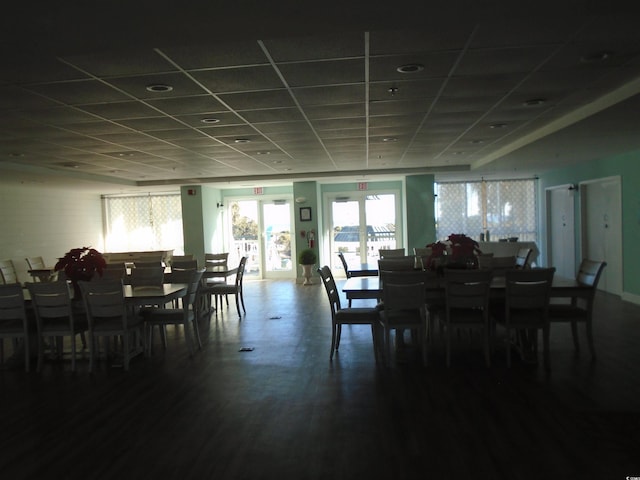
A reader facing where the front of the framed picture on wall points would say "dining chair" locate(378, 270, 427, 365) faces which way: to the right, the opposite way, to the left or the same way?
the opposite way

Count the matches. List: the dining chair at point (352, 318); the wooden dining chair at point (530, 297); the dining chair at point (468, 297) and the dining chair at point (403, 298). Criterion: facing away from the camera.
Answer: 3

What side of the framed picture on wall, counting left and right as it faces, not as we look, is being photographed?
front

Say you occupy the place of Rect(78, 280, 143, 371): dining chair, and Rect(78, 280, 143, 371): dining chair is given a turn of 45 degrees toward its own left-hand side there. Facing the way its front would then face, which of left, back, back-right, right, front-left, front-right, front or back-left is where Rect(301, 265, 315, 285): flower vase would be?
front-right

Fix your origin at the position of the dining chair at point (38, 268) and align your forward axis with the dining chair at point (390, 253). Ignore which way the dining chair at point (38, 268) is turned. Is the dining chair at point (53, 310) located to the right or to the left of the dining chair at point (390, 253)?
right

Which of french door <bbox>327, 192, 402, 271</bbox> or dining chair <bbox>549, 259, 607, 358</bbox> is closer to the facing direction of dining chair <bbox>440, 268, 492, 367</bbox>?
the french door

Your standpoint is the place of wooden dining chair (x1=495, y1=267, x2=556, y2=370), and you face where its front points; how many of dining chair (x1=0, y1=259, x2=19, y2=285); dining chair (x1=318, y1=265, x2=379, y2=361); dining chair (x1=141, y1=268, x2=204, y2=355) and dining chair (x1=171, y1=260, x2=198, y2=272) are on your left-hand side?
4

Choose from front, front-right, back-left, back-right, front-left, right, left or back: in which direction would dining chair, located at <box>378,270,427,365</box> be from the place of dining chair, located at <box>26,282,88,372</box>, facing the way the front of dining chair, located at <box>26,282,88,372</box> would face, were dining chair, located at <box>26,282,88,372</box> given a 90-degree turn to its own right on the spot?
front

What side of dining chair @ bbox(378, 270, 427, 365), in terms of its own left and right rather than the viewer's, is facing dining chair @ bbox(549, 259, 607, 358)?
right

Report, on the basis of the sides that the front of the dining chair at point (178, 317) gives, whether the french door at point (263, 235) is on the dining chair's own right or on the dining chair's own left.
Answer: on the dining chair's own right

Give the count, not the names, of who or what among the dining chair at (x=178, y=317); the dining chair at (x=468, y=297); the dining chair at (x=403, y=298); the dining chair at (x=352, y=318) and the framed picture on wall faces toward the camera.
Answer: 1

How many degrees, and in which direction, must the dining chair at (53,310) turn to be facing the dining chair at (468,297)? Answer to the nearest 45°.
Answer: approximately 90° to its right

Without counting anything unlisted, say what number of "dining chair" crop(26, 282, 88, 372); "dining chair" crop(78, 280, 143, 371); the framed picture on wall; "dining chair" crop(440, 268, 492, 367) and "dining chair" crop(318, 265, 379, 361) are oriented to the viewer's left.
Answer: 0

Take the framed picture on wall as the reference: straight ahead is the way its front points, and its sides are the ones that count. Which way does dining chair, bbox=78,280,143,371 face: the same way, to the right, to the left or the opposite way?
the opposite way

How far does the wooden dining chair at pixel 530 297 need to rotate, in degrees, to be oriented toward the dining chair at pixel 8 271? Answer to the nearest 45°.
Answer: approximately 90° to its left

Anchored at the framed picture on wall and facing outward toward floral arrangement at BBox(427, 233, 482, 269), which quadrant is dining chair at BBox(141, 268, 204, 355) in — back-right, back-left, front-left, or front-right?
front-right
